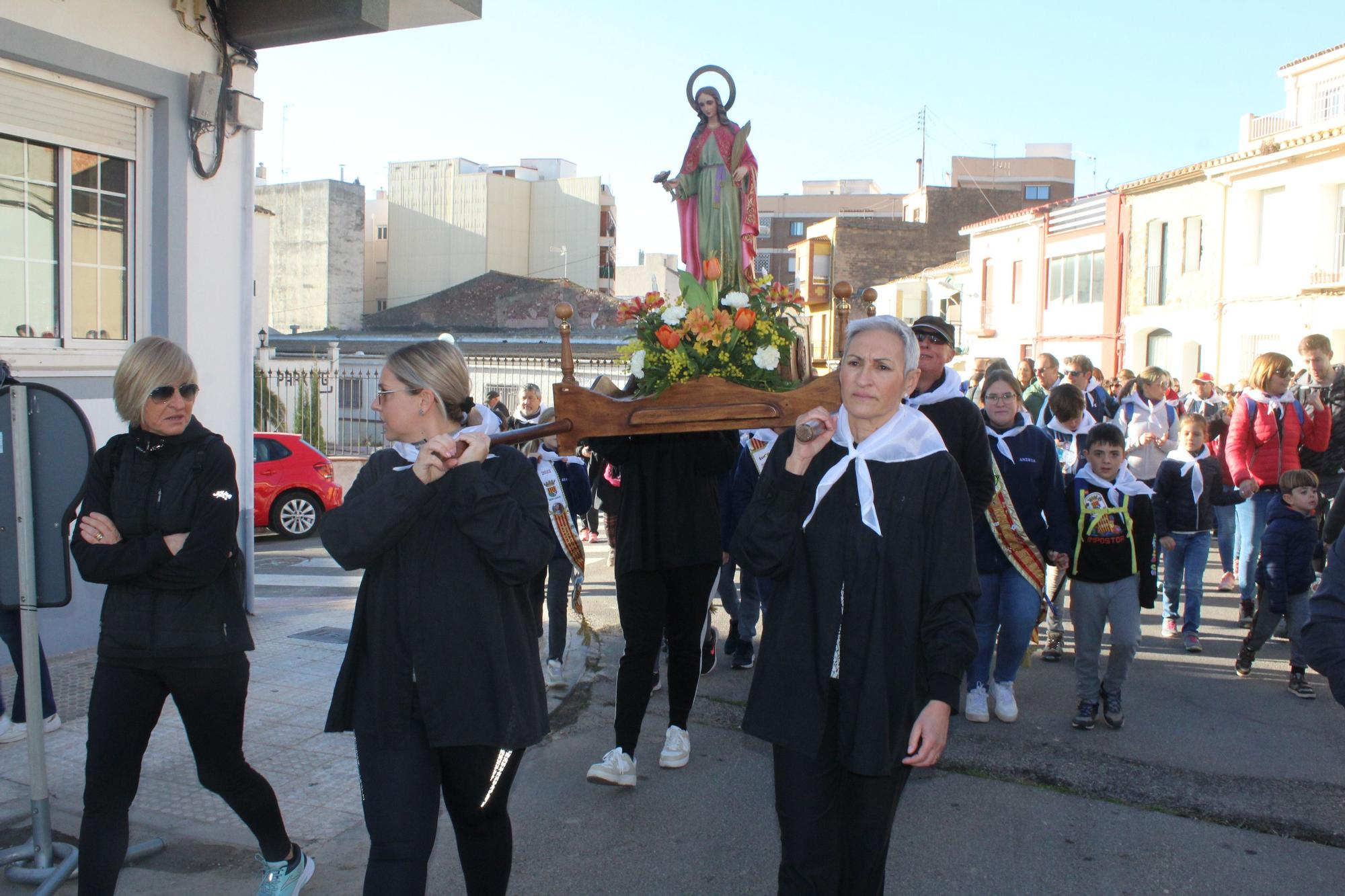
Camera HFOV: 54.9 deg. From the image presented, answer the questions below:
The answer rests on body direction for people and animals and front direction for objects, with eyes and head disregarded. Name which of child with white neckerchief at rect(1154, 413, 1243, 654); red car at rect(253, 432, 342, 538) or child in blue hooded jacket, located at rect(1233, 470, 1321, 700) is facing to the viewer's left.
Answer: the red car

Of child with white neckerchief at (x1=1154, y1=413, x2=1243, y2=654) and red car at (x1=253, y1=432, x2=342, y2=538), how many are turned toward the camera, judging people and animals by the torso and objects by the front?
1

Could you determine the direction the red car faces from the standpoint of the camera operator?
facing to the left of the viewer

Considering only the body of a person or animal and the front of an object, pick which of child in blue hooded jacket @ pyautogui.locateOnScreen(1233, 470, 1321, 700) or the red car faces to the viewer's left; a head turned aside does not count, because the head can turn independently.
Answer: the red car

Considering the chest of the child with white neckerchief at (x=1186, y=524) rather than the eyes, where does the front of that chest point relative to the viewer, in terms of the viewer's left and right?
facing the viewer

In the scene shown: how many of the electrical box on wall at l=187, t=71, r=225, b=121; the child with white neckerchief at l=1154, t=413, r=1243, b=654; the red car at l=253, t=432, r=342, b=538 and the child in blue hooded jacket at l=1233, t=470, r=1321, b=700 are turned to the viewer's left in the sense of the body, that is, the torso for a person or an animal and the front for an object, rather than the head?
1

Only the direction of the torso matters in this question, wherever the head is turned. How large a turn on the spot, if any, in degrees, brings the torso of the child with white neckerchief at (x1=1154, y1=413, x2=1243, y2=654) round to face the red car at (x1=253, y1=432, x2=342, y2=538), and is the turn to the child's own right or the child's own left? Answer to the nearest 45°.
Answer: approximately 90° to the child's own right

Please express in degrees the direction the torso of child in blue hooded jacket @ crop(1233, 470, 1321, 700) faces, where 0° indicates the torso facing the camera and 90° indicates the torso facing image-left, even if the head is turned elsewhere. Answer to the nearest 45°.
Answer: approximately 315°

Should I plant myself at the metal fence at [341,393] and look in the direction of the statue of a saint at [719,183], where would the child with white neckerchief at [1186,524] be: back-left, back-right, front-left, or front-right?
front-left

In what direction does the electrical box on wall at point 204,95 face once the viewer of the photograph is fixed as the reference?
facing the viewer and to the right of the viewer

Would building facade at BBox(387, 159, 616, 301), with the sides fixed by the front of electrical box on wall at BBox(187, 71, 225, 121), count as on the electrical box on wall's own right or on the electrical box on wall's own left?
on the electrical box on wall's own left

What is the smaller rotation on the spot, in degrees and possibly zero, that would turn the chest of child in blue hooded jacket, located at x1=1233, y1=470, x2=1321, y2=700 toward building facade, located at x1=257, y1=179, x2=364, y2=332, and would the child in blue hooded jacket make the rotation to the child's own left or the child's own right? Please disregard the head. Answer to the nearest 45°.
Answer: approximately 180°
